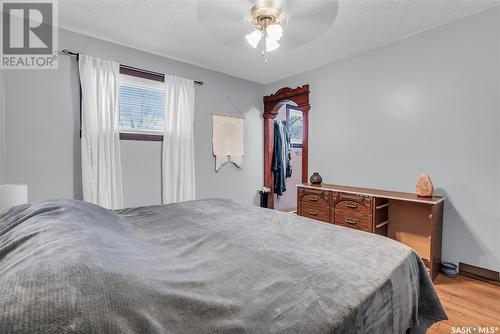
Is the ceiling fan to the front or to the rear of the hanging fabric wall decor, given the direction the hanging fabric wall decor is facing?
to the front

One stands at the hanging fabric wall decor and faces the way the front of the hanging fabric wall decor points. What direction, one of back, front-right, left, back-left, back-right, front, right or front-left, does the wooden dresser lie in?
front

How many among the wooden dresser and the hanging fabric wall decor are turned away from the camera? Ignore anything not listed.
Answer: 0

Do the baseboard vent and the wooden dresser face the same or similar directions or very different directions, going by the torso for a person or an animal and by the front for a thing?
same or similar directions

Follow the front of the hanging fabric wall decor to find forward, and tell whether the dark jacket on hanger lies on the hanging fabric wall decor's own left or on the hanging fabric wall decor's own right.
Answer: on the hanging fabric wall decor's own left

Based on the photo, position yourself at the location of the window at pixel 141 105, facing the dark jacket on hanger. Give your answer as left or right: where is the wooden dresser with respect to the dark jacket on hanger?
right

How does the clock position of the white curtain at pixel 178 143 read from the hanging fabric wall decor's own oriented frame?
The white curtain is roughly at 3 o'clock from the hanging fabric wall decor.

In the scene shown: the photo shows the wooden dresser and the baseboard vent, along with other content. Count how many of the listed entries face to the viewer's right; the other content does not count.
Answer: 0
